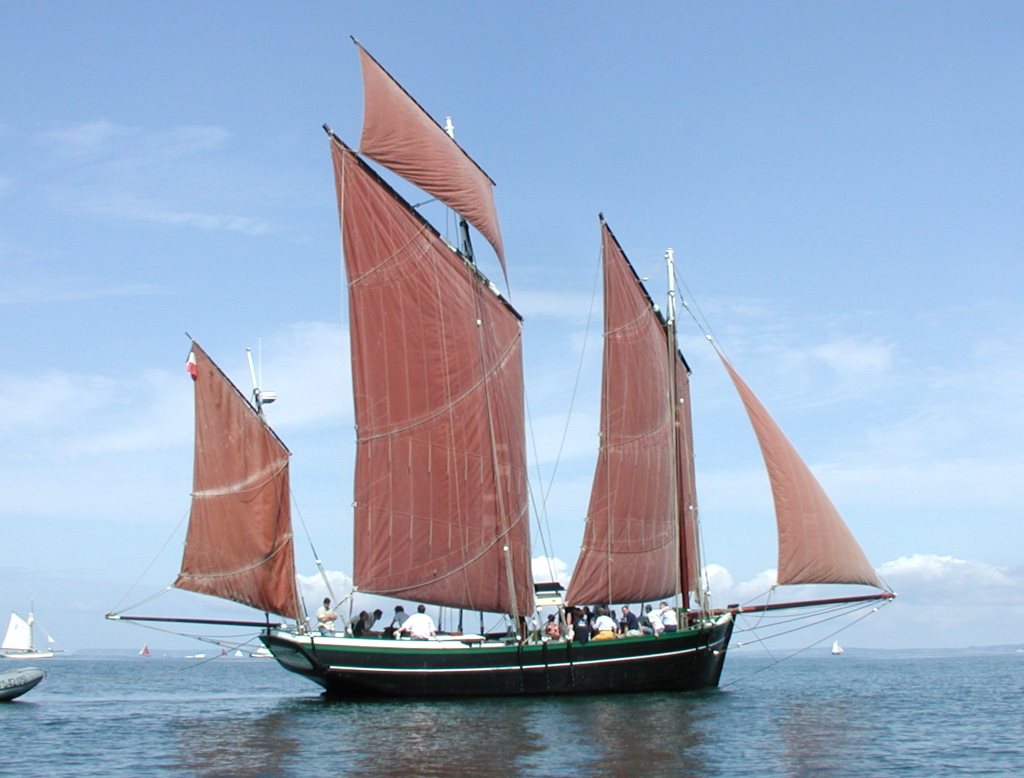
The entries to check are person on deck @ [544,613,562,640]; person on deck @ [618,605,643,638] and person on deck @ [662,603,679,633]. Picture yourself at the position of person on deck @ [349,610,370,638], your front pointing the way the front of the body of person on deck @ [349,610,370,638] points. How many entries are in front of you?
3

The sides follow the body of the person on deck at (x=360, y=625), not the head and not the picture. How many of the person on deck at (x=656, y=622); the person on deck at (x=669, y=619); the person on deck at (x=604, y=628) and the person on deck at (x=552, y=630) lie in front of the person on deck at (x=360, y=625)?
4

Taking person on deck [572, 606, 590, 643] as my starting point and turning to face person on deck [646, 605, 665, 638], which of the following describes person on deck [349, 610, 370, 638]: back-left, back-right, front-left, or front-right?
back-left

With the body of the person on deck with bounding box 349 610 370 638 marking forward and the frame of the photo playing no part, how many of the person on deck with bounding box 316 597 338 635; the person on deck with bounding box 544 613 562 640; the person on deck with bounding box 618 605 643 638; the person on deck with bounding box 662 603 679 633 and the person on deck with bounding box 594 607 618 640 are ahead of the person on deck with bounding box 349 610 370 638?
4

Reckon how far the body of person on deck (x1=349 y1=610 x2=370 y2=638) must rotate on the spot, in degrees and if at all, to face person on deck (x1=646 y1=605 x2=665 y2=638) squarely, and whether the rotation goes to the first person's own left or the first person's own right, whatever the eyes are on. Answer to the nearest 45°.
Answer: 0° — they already face them

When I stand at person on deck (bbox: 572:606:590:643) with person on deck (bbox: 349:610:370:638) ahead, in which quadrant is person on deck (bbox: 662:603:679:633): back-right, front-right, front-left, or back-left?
back-right

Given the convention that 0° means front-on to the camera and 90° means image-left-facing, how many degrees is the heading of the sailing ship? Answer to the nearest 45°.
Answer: approximately 270°

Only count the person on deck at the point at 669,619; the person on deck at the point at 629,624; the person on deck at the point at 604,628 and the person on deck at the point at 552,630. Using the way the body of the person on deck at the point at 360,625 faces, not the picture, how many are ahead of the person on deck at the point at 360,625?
4

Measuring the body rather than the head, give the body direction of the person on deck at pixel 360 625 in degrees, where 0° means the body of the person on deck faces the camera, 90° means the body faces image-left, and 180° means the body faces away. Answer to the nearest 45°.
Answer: approximately 270°
